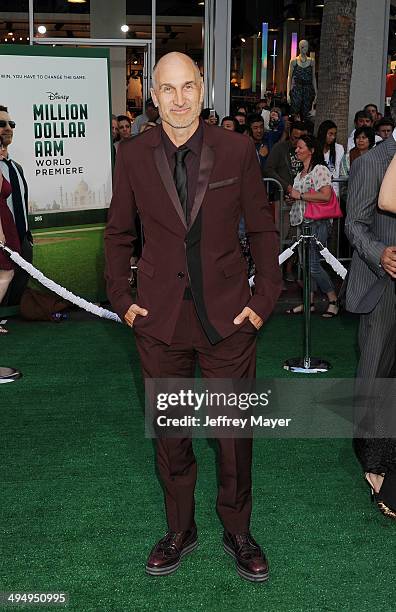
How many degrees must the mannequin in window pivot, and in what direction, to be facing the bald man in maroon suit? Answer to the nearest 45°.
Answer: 0° — it already faces them

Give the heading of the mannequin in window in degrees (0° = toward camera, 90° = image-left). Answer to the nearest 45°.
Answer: approximately 0°

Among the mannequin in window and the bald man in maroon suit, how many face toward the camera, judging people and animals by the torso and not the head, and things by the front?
2

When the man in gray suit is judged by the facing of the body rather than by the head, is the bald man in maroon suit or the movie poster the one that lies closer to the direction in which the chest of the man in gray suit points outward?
the bald man in maroon suit

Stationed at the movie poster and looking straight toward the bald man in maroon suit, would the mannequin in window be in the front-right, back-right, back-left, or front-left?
back-left
